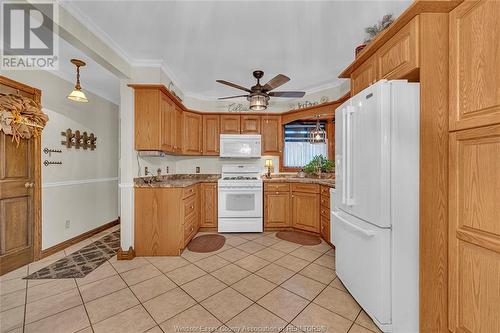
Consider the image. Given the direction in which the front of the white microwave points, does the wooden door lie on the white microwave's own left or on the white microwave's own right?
on the white microwave's own right

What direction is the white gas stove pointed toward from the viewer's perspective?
toward the camera

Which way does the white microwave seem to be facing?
toward the camera

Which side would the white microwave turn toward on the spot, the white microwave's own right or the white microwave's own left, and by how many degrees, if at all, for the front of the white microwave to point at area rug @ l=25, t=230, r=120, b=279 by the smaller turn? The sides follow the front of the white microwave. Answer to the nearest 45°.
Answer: approximately 45° to the white microwave's own right

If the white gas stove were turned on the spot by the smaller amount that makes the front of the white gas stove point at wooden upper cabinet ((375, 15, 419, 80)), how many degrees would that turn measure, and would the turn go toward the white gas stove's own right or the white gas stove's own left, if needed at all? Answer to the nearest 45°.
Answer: approximately 45° to the white gas stove's own left

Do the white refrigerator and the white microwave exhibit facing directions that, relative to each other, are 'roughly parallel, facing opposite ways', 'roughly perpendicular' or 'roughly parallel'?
roughly perpendicular

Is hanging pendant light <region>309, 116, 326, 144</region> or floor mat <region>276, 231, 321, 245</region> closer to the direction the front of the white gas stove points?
the floor mat

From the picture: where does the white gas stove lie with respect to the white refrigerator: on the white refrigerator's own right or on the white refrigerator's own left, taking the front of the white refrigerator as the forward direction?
on the white refrigerator's own right

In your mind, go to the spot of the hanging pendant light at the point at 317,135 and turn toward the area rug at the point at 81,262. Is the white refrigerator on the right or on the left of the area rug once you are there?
left

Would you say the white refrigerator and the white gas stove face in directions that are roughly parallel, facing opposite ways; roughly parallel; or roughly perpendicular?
roughly perpendicular

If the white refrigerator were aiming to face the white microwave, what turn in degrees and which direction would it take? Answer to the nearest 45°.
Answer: approximately 90° to its right

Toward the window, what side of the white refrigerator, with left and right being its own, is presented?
right

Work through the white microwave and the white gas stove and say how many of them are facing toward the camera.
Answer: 2
